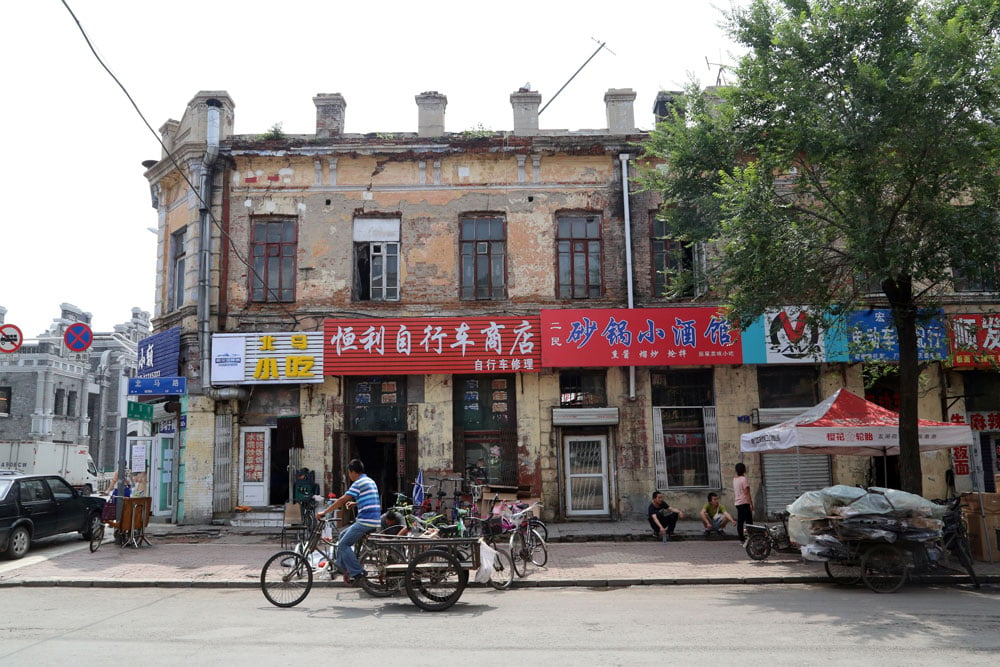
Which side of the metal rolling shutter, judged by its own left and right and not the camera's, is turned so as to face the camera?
front

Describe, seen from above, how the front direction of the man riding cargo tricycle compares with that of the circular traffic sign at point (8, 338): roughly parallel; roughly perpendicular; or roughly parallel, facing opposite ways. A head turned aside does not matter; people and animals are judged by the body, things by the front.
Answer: roughly perpendicular

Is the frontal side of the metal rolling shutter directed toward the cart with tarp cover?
yes

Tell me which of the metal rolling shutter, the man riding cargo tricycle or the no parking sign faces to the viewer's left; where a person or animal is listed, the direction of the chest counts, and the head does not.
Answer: the man riding cargo tricycle

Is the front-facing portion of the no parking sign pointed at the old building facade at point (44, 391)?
no

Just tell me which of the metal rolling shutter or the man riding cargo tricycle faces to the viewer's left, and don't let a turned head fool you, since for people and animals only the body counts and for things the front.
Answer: the man riding cargo tricycle

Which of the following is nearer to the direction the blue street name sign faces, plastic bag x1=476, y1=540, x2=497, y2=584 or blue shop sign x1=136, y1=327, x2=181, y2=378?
the plastic bag

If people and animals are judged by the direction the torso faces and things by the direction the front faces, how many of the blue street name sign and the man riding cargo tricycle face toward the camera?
1

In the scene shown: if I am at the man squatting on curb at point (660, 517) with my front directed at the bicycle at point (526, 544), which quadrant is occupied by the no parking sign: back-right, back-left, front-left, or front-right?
front-right

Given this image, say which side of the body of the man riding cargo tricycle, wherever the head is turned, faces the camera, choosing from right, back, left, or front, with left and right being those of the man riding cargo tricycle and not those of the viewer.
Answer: left

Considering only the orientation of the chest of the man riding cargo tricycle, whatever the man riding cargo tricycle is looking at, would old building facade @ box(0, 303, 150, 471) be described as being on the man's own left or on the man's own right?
on the man's own right

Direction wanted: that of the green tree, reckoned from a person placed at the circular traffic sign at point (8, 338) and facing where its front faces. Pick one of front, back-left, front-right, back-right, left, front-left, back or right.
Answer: front-left

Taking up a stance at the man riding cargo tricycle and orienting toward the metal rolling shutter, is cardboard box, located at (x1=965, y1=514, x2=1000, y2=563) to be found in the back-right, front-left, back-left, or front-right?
front-right

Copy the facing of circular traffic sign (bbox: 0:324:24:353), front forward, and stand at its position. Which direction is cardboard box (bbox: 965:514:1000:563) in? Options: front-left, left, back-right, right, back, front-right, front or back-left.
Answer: front-left

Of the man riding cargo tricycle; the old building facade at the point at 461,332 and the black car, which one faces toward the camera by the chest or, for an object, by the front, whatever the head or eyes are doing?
the old building facade

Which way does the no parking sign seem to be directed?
toward the camera

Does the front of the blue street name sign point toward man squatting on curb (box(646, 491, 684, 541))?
no

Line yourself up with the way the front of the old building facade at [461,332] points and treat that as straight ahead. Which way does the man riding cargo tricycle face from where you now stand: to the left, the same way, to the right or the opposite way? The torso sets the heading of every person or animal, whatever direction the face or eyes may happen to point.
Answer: to the right

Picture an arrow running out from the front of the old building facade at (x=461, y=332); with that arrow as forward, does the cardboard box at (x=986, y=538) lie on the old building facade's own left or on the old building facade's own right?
on the old building facade's own left

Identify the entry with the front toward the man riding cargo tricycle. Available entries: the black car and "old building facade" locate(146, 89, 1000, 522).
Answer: the old building facade
